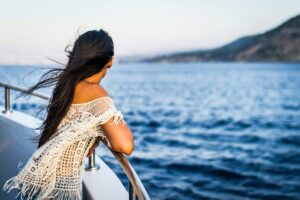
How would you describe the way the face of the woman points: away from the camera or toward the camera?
away from the camera

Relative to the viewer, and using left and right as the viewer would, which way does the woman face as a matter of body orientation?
facing away from the viewer and to the right of the viewer
